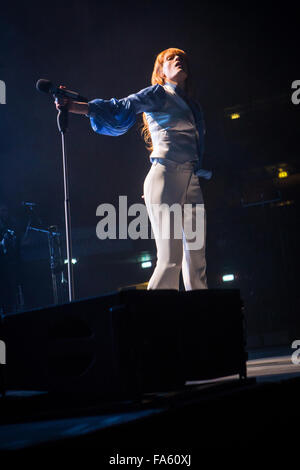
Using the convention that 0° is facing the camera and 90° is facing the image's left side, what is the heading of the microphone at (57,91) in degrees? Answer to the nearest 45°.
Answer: approximately 90°

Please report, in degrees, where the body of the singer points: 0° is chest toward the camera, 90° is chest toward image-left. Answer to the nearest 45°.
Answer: approximately 315°
